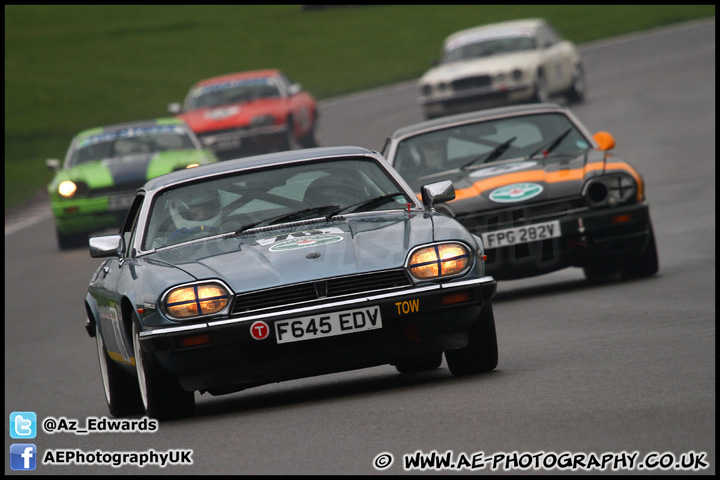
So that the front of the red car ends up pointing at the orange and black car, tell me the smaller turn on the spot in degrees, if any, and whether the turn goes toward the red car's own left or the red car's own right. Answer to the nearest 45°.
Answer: approximately 45° to the red car's own left

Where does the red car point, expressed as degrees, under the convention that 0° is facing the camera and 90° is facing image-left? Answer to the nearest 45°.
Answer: approximately 45°

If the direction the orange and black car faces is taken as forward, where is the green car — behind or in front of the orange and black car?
behind

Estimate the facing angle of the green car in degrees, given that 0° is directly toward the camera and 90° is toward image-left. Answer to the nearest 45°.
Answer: approximately 0°

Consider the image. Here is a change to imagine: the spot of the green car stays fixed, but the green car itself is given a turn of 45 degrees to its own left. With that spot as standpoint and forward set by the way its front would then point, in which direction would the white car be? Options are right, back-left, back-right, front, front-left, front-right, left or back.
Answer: left

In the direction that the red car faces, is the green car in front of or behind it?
in front

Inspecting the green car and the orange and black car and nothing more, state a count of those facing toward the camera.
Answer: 2

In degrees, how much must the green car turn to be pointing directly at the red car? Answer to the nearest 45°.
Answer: approximately 180°

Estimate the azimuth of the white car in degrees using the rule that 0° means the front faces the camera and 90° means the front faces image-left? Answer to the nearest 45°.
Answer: approximately 45°

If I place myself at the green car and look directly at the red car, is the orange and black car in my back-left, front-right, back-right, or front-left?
back-right
